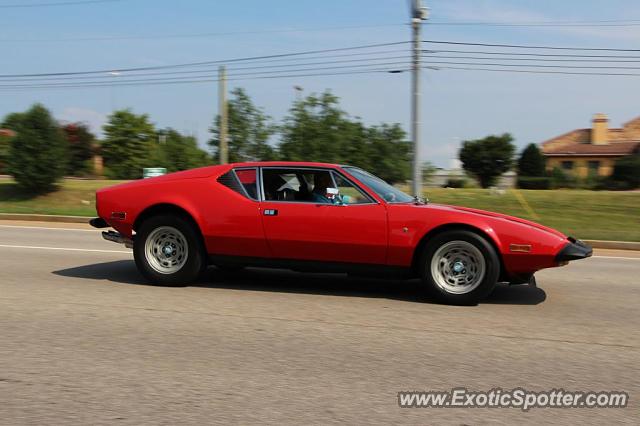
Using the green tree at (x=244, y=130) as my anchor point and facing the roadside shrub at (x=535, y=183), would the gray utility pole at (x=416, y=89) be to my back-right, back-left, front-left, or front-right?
front-right

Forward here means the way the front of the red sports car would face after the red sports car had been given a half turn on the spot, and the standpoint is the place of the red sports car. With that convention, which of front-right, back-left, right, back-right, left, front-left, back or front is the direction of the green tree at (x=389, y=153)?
right

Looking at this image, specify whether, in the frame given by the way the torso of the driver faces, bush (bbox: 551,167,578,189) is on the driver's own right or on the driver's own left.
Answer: on the driver's own left

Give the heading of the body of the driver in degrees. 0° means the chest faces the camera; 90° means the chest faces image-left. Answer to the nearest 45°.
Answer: approximately 270°

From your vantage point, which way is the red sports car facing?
to the viewer's right

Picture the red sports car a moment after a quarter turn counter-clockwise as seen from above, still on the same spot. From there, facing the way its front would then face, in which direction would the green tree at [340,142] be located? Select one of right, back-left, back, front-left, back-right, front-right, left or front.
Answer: front

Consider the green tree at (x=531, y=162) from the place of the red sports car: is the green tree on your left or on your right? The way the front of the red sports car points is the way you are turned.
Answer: on your left

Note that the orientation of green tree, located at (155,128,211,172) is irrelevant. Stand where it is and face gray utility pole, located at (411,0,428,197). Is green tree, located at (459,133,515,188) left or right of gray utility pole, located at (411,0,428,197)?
left

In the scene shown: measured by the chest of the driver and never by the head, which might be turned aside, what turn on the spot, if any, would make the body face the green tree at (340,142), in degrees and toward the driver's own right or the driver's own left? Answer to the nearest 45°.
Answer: approximately 90° to the driver's own left

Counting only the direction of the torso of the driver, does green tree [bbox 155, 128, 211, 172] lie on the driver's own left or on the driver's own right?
on the driver's own left

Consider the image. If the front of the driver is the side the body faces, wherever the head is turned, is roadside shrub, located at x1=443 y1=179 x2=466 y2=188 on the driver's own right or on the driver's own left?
on the driver's own left

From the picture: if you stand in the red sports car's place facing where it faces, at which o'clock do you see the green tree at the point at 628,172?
The green tree is roughly at 10 o'clock from the red sports car.

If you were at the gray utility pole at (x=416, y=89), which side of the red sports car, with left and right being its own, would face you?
left

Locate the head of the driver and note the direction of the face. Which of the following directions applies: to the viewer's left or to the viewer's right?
to the viewer's right
